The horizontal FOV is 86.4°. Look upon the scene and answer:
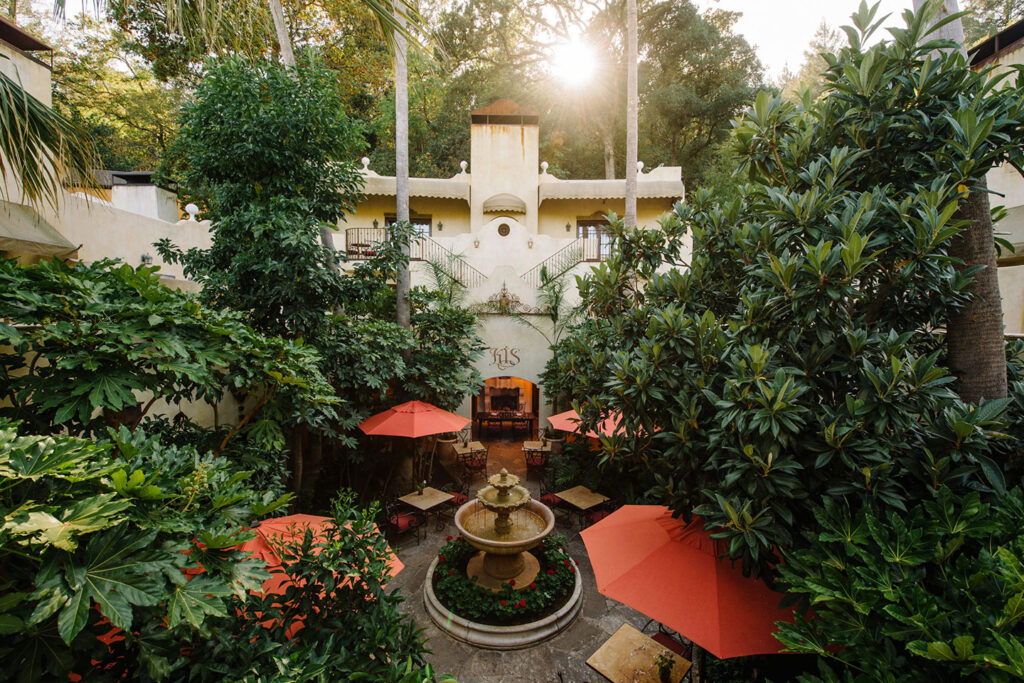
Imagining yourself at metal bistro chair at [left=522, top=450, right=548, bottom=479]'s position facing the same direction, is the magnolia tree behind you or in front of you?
behind

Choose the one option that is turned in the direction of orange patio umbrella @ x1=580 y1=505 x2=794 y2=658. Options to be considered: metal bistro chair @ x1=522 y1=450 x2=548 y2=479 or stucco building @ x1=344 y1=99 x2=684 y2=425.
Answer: the stucco building

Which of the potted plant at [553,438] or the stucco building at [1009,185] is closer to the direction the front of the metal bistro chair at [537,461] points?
the potted plant

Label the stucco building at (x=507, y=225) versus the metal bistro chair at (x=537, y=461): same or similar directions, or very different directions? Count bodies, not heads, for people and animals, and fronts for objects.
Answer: very different directions

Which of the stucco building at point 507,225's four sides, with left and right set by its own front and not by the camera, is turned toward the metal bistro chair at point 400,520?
front

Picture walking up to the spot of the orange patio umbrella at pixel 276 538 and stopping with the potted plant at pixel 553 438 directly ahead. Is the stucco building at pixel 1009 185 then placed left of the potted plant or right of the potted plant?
right

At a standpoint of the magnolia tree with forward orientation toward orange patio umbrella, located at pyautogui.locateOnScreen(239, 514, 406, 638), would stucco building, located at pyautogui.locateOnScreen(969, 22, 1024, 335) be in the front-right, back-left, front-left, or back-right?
back-right

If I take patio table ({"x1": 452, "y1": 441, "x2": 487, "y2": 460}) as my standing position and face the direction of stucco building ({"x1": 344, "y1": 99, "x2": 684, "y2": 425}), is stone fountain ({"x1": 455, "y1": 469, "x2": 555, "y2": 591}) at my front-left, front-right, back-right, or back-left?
back-right

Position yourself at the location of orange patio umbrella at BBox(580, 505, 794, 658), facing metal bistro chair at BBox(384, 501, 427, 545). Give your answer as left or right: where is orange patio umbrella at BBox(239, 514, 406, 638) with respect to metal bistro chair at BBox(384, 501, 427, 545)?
left

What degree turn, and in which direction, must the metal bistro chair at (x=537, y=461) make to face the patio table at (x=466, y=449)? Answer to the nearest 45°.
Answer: approximately 90° to its left

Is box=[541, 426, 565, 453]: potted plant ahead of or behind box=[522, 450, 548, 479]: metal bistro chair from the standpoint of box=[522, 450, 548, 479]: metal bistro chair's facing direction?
ahead

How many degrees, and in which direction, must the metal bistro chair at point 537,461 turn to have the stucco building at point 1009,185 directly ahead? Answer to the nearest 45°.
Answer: approximately 90° to its right

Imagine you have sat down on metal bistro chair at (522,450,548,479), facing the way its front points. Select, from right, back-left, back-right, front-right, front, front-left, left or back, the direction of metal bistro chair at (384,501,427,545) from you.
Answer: back-left

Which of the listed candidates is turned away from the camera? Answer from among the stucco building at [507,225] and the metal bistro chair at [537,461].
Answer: the metal bistro chair

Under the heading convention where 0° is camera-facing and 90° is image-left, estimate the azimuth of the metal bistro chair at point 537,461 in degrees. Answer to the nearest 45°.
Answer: approximately 180°

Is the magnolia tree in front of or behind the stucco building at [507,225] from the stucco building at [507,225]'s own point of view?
in front

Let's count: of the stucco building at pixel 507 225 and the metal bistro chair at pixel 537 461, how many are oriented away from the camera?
1
